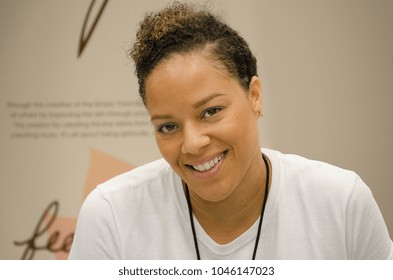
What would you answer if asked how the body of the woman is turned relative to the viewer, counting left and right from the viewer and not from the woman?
facing the viewer
